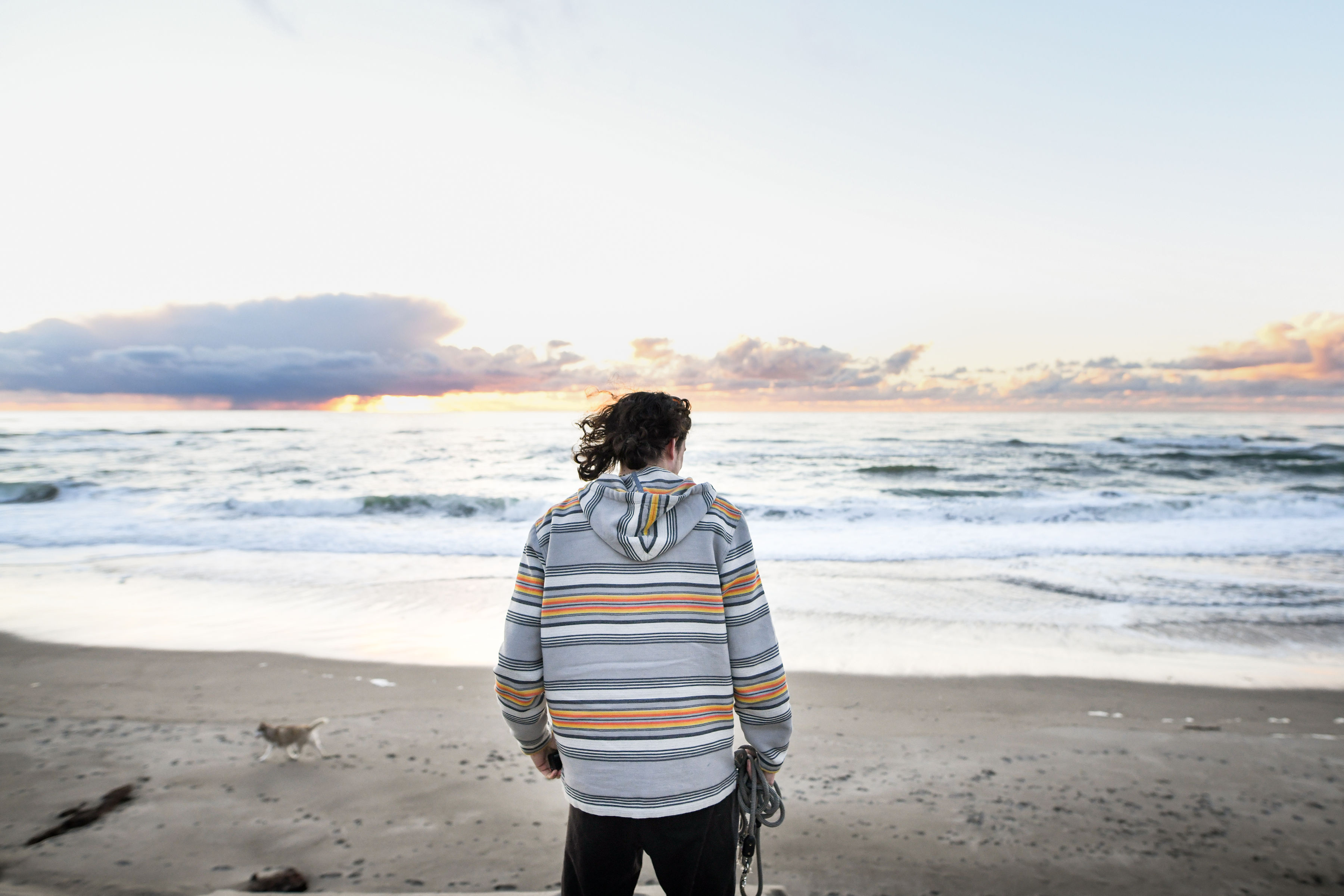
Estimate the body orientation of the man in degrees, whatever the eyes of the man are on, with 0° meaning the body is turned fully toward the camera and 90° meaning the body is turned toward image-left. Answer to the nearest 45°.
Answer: approximately 180°

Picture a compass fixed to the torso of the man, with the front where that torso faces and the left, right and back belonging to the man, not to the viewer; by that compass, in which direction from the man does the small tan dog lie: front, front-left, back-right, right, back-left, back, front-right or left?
front-left

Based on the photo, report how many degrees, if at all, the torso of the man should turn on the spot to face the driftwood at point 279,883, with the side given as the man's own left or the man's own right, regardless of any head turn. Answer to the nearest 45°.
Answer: approximately 45° to the man's own left

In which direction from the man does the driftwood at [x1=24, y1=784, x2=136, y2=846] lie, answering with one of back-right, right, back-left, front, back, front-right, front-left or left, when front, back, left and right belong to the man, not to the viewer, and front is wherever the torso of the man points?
front-left

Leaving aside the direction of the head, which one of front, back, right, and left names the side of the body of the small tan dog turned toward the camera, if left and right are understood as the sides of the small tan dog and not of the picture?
left
